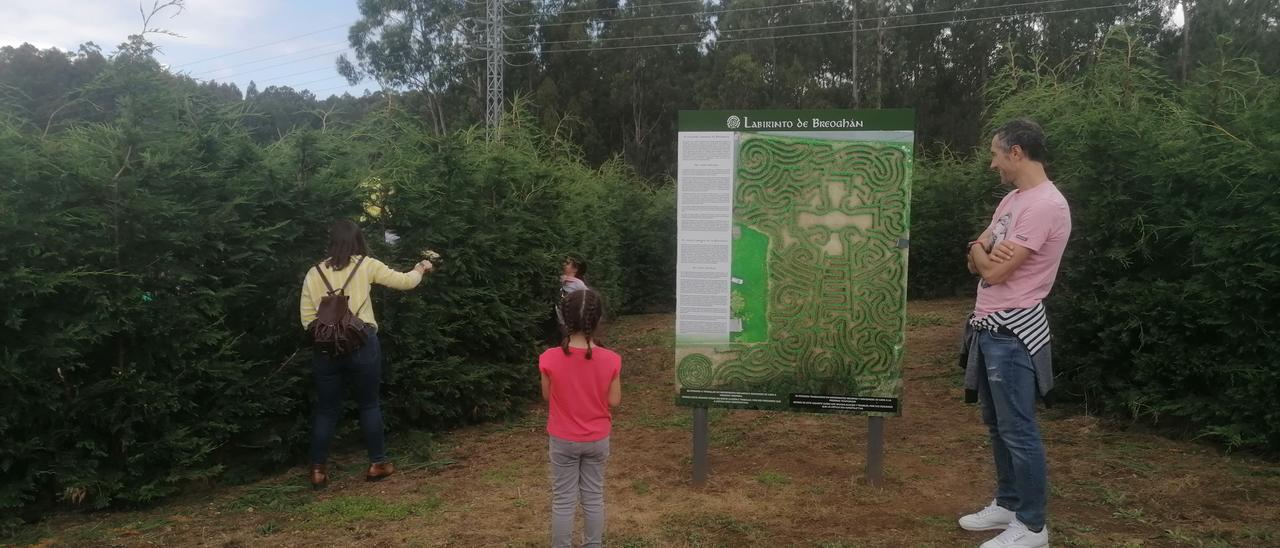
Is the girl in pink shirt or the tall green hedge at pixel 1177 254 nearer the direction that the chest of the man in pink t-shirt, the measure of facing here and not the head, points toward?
the girl in pink shirt

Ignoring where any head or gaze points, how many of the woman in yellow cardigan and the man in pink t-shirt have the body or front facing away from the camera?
1

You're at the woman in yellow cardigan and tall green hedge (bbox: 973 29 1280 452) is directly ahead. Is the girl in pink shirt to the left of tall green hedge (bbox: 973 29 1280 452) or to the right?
right

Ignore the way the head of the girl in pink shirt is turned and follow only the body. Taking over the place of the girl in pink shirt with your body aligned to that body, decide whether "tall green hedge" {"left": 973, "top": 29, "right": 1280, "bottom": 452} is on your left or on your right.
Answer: on your right

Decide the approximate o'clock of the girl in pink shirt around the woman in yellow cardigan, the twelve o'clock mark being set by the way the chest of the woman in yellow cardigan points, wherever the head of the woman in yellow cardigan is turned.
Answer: The girl in pink shirt is roughly at 5 o'clock from the woman in yellow cardigan.

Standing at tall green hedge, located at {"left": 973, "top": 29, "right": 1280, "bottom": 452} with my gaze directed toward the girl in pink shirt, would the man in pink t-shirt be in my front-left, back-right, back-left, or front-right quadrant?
front-left

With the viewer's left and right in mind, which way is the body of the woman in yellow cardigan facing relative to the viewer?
facing away from the viewer

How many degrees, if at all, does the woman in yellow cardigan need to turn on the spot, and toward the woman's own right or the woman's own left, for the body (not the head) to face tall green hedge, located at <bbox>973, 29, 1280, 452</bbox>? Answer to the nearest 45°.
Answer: approximately 90° to the woman's own right

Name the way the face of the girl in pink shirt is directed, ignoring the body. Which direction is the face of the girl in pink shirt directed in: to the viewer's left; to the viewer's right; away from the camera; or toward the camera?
away from the camera

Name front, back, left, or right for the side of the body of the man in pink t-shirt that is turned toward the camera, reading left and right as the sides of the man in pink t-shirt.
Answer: left

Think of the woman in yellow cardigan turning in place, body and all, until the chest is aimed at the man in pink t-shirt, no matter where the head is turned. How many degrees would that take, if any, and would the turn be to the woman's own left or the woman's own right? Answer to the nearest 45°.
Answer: approximately 135° to the woman's own right

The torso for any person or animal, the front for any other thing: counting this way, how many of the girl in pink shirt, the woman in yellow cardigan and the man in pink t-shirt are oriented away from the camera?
2

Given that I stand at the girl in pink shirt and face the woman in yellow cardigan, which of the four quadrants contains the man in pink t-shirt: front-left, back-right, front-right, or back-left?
back-right

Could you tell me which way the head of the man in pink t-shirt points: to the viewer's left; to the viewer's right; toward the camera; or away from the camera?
to the viewer's left

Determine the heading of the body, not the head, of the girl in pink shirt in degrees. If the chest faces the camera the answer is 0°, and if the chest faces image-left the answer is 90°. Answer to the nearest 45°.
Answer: approximately 180°

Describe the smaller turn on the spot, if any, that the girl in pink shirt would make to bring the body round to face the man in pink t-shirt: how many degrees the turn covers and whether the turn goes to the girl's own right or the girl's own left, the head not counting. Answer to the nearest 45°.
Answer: approximately 90° to the girl's own right
